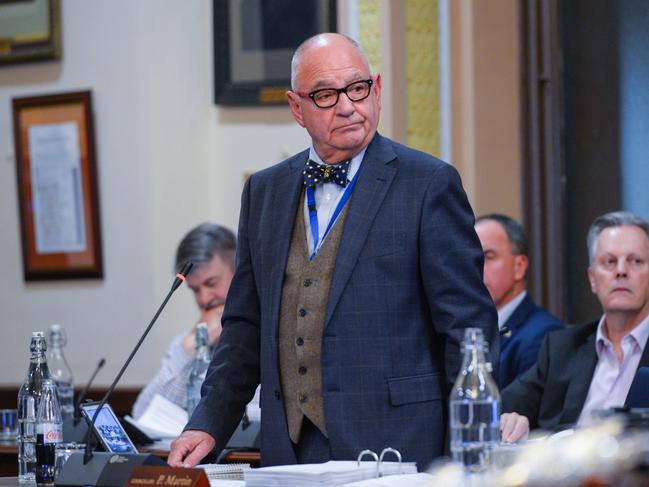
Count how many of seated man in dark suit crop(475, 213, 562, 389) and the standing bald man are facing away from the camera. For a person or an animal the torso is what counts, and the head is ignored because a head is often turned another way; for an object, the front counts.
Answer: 0

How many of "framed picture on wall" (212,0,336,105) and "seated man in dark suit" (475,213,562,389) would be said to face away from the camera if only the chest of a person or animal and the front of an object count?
0

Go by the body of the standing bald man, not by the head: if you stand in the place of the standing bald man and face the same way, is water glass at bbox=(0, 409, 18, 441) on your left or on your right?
on your right

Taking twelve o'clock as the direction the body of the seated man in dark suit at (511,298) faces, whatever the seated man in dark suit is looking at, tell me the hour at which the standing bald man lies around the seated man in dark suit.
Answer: The standing bald man is roughly at 11 o'clock from the seated man in dark suit.

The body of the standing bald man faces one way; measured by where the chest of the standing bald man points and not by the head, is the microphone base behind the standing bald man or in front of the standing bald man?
in front

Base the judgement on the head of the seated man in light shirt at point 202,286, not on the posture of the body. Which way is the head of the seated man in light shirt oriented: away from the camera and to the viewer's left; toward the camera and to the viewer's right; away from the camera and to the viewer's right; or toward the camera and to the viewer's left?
toward the camera and to the viewer's right

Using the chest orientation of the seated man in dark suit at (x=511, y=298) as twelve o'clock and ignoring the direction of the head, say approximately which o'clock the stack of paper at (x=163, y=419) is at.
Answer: The stack of paper is roughly at 1 o'clock from the seated man in dark suit.

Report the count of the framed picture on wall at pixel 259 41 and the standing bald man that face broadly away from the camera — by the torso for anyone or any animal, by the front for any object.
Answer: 0

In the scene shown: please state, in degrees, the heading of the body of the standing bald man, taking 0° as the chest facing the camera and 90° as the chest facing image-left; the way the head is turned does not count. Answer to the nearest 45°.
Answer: approximately 45°

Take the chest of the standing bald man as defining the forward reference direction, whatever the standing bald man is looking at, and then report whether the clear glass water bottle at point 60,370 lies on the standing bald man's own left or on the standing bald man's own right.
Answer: on the standing bald man's own right

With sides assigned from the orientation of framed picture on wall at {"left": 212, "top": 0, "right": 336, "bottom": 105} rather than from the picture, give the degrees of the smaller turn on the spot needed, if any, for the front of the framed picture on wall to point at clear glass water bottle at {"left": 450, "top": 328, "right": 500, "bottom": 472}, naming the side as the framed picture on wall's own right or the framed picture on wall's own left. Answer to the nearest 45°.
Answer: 0° — it already faces it

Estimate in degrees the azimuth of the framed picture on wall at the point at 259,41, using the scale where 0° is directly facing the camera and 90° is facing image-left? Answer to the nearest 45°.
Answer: approximately 0°

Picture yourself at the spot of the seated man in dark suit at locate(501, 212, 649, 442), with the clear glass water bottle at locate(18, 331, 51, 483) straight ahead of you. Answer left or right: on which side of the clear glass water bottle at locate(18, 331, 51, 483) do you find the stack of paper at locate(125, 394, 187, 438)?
right

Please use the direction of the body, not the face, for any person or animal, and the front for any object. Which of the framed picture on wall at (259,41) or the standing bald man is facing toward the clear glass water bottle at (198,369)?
the framed picture on wall

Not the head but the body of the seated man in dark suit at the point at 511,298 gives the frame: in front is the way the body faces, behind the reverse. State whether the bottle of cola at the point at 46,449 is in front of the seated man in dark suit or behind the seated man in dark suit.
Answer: in front
